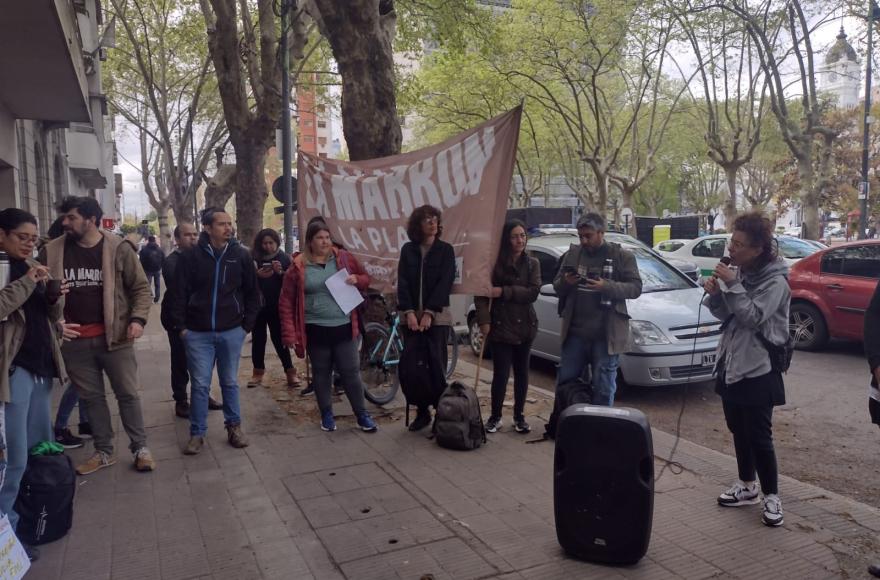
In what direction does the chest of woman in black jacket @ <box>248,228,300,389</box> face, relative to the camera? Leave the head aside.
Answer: toward the camera

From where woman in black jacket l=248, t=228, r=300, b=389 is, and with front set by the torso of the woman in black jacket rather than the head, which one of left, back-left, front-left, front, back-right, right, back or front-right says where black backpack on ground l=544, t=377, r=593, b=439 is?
front-left

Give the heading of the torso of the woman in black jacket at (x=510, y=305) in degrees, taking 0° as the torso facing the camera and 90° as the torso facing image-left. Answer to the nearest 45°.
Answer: approximately 0°

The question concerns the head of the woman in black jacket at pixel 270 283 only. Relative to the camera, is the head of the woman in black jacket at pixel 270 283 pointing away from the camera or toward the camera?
toward the camera

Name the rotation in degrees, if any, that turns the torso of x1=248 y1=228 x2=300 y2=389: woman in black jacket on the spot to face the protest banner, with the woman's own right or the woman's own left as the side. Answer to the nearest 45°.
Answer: approximately 45° to the woman's own left

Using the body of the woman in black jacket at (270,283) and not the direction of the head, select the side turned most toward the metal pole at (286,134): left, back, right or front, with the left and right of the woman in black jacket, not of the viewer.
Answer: back

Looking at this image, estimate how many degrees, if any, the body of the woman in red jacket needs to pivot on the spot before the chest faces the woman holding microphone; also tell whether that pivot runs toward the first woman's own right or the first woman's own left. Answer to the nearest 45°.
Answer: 0° — they already face them

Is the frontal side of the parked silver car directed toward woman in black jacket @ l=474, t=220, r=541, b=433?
no

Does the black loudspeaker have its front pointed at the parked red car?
no

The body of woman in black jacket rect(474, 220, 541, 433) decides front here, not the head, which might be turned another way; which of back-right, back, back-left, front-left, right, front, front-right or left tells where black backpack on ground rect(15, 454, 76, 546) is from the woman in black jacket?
front-right

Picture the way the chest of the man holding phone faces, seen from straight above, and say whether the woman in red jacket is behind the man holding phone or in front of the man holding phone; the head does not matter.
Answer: in front
